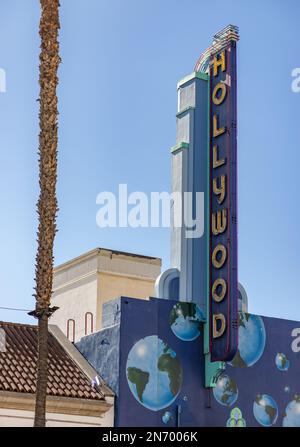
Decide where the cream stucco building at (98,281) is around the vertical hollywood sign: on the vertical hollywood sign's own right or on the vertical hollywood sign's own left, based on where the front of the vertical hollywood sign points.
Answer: on the vertical hollywood sign's own right
